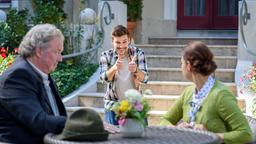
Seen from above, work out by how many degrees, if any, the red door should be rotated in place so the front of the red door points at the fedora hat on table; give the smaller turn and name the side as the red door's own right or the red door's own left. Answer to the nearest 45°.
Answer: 0° — it already faces it

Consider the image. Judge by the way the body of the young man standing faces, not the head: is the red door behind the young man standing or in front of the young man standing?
behind

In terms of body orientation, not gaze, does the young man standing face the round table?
yes

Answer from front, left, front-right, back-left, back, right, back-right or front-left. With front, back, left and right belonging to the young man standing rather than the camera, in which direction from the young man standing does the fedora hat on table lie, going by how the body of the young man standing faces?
front

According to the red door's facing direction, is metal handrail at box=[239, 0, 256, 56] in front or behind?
in front

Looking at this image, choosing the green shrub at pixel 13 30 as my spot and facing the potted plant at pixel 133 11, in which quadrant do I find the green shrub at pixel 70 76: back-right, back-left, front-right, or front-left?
front-right

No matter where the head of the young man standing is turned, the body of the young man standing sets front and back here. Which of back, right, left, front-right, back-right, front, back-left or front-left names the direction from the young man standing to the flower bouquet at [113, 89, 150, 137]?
front

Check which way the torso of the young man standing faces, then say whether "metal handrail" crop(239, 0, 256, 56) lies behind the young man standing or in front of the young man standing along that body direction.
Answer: behind

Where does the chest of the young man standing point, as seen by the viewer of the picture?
toward the camera

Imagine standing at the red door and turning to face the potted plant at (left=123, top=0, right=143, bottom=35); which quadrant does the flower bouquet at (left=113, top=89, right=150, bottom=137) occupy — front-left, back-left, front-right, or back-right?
front-left

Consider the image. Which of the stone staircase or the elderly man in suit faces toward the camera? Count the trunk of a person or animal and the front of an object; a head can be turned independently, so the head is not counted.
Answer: the stone staircase

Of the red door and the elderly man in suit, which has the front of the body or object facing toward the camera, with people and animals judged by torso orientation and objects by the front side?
the red door

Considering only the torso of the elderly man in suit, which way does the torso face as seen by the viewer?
to the viewer's right

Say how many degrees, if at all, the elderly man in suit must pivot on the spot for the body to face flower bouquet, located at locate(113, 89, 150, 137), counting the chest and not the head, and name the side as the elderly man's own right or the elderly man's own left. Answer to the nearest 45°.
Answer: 0° — they already face it

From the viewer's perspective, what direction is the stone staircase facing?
toward the camera

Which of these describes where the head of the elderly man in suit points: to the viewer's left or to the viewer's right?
to the viewer's right

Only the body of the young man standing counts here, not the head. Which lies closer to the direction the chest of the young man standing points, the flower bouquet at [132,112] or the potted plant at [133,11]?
the flower bouquet

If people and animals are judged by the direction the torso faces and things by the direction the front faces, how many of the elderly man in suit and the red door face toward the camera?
1
